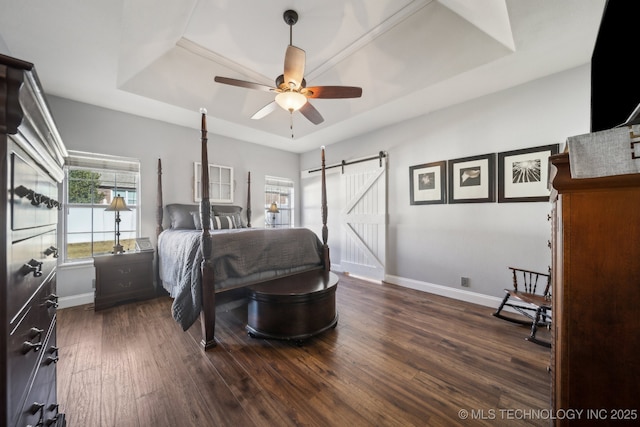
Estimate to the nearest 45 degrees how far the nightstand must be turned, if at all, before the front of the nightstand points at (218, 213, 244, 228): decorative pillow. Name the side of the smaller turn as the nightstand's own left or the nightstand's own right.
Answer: approximately 45° to the nightstand's own left

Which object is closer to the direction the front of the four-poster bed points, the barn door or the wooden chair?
the wooden chair

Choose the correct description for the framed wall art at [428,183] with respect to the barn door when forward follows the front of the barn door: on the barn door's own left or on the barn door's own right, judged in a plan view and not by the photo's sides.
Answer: on the barn door's own left

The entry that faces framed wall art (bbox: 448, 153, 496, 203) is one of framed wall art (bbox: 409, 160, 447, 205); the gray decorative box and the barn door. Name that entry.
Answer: the gray decorative box

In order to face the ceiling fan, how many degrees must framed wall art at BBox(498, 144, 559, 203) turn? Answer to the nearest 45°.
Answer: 0° — it already faces it

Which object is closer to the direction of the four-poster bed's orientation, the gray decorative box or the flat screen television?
the flat screen television

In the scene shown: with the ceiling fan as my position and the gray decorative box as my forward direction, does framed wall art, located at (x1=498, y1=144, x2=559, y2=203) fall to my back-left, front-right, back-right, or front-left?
back-right
